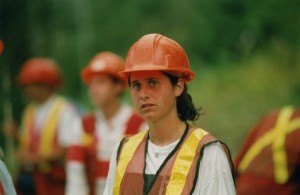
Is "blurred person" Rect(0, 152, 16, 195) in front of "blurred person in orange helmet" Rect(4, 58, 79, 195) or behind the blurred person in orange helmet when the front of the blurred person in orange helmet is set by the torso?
in front

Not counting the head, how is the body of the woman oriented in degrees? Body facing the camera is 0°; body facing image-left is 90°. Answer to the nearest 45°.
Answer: approximately 45°

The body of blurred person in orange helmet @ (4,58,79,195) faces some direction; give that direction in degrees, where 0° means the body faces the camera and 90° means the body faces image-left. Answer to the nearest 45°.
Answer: approximately 45°

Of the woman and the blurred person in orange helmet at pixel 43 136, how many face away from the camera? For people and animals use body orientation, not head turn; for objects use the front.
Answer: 0
